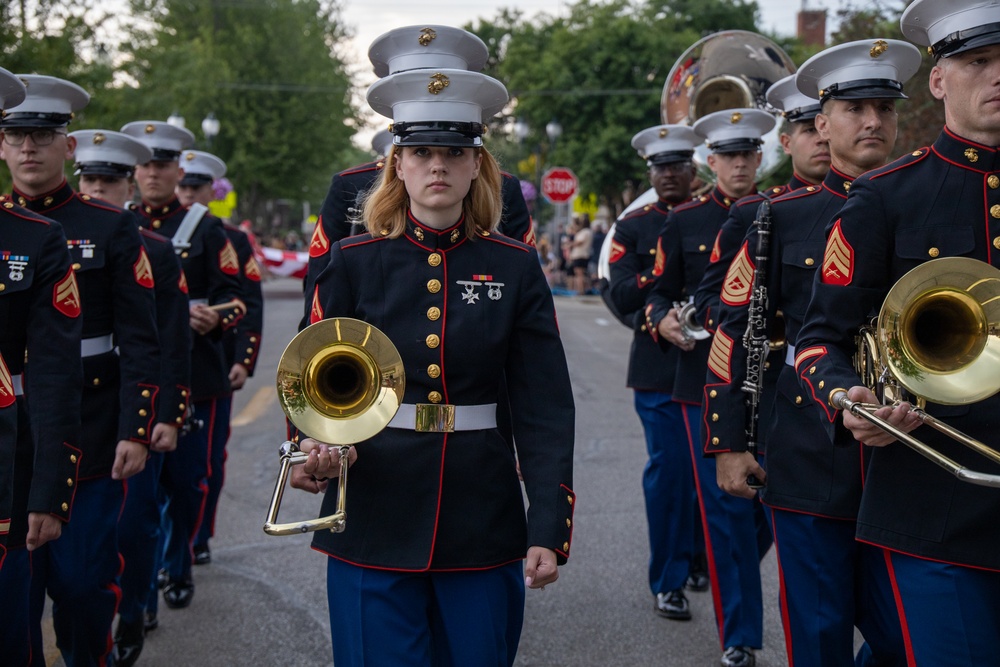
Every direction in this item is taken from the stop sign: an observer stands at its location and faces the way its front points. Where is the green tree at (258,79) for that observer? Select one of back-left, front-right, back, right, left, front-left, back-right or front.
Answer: back-right

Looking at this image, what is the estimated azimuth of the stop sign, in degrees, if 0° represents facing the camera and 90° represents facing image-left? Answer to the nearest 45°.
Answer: approximately 0°

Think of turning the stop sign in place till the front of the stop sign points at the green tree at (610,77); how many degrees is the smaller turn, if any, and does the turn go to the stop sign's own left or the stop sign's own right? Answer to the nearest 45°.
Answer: approximately 180°
